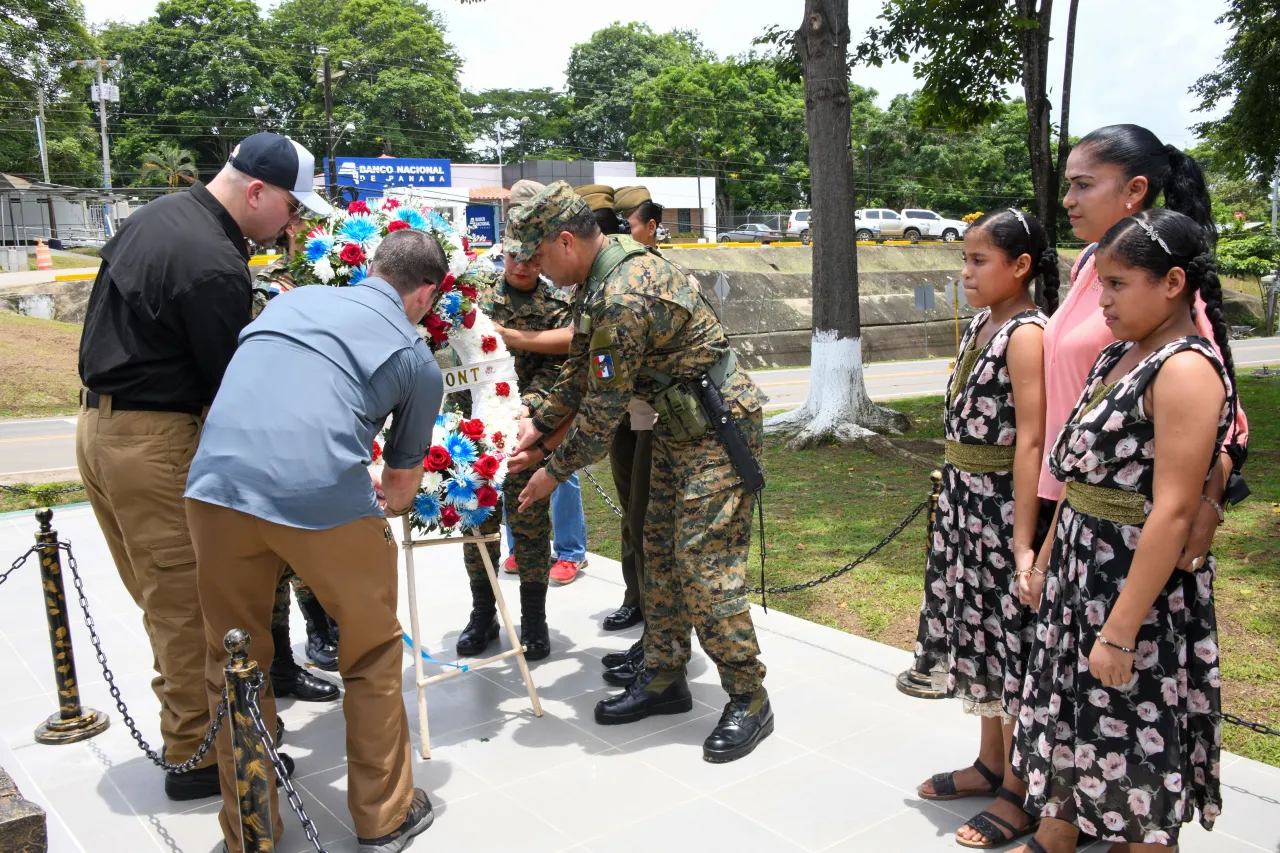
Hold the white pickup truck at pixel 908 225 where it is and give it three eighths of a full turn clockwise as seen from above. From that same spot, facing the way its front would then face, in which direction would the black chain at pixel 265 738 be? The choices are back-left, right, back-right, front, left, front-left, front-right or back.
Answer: front-left

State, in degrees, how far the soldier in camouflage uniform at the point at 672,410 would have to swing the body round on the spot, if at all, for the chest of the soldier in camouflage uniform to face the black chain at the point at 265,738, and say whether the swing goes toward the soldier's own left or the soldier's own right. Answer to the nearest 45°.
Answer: approximately 45° to the soldier's own left

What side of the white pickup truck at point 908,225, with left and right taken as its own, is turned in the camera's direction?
right

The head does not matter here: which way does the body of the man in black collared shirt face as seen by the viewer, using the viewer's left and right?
facing away from the viewer and to the right of the viewer

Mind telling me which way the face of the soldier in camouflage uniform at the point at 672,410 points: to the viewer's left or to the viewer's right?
to the viewer's left

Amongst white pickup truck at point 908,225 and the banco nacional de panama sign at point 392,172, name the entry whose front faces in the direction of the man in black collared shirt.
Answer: the banco nacional de panama sign

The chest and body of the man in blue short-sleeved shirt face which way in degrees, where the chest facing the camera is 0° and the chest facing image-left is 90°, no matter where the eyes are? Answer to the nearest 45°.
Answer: approximately 225°

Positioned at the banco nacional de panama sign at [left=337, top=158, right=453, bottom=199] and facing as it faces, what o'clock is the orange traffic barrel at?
The orange traffic barrel is roughly at 1 o'clock from the banco nacional de panama sign.

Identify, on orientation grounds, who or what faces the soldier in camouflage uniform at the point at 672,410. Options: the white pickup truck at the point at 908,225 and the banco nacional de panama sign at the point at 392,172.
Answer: the banco nacional de panama sign

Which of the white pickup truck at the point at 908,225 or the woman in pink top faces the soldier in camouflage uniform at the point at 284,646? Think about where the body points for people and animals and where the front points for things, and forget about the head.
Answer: the woman in pink top

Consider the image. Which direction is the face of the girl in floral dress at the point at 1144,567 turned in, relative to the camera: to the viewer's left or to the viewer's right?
to the viewer's left

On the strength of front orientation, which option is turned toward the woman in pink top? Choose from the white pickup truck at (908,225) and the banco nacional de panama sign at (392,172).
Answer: the banco nacional de panama sign

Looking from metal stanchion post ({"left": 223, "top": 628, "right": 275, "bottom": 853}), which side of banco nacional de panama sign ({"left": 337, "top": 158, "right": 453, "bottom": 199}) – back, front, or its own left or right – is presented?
front

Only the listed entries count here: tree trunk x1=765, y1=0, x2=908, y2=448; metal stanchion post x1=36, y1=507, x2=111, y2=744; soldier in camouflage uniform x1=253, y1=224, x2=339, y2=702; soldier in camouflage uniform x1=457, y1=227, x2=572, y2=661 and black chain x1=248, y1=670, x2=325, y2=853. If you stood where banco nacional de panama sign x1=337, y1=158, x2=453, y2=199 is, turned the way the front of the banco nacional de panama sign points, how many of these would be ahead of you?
5

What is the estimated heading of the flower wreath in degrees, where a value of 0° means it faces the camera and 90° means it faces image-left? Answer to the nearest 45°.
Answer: approximately 0°

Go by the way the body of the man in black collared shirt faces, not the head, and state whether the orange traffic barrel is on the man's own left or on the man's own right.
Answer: on the man's own left
